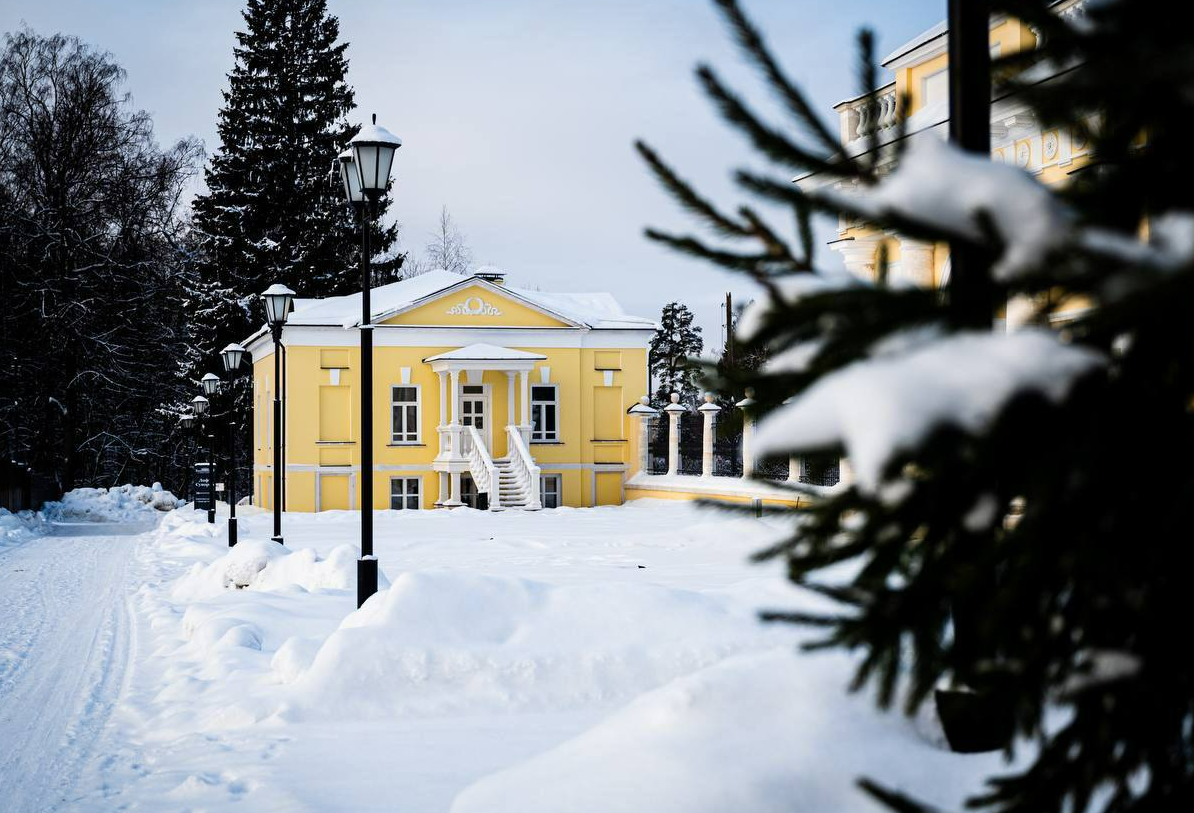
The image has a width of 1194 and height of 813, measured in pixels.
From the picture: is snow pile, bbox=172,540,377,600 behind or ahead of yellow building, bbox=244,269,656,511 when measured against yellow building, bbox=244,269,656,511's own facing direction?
ahead

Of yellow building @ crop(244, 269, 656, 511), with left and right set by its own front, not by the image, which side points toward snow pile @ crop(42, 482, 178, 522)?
right

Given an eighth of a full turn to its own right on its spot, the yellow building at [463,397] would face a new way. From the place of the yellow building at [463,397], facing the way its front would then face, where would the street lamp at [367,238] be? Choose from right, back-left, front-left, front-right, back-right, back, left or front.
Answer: front-left

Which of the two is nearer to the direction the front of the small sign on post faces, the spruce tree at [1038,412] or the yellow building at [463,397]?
the spruce tree

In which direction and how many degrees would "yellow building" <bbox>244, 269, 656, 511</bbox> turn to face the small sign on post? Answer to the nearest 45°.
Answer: approximately 45° to its right

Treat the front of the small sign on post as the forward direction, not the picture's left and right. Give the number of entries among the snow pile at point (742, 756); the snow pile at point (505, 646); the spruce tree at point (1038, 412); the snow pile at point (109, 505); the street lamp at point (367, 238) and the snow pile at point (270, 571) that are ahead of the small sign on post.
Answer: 5

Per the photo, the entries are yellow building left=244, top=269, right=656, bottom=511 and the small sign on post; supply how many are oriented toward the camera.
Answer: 2

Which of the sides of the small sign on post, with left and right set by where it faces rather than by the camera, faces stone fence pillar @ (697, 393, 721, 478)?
left

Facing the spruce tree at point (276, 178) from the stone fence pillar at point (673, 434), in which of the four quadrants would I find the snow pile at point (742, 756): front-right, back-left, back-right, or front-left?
back-left

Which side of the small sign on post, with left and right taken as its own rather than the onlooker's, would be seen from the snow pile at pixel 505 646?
front

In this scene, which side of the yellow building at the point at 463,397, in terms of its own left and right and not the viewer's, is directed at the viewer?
front

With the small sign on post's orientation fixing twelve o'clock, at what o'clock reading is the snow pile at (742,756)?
The snow pile is roughly at 12 o'clock from the small sign on post.

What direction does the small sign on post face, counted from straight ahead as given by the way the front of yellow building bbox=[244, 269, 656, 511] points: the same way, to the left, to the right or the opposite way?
the same way

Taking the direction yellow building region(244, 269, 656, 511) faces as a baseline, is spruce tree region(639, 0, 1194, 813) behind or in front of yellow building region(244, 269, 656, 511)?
in front

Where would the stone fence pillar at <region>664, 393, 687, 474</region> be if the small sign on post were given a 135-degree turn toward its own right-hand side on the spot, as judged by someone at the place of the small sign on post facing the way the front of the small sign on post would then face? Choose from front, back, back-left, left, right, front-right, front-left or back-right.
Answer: back-right

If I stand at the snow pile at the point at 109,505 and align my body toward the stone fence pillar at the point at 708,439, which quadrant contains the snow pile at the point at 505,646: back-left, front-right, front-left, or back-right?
front-right
